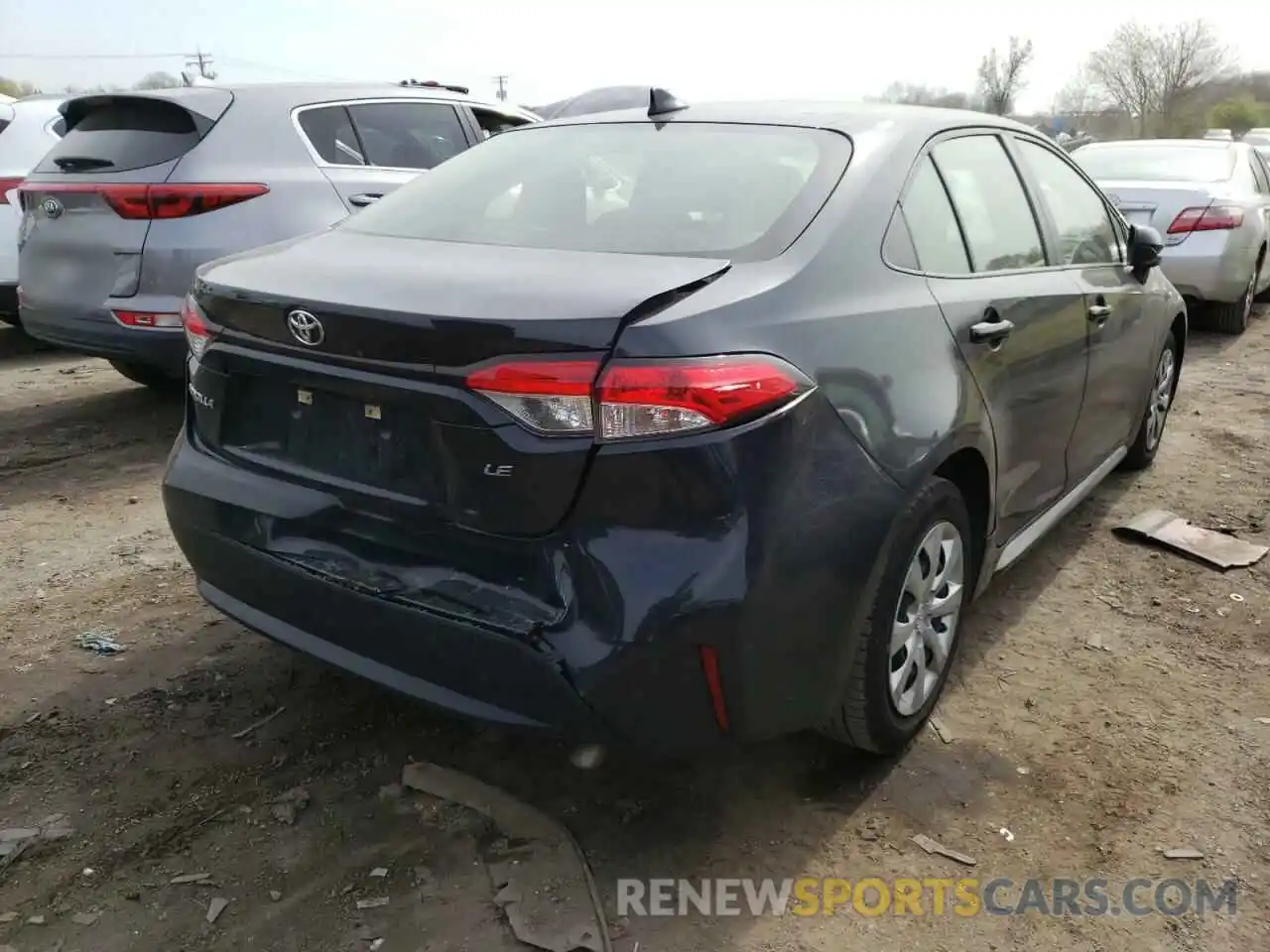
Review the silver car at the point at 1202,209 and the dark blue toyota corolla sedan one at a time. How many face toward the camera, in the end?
0

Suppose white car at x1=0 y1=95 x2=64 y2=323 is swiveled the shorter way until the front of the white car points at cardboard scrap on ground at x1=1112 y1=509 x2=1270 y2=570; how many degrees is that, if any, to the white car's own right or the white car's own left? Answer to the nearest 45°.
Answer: approximately 90° to the white car's own right

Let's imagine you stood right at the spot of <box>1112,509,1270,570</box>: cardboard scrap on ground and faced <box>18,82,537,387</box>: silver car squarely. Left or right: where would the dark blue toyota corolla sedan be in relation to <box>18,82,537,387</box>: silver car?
left

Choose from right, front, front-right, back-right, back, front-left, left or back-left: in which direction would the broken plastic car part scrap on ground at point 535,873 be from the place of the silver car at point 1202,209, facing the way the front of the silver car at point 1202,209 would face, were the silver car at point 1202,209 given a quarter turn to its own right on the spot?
right

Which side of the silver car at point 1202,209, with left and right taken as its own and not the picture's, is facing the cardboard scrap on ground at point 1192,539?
back

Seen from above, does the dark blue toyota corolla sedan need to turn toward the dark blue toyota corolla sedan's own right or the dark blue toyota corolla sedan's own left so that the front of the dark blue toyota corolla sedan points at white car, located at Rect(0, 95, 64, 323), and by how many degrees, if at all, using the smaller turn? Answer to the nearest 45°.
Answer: approximately 90° to the dark blue toyota corolla sedan's own left

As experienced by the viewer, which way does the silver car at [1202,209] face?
facing away from the viewer

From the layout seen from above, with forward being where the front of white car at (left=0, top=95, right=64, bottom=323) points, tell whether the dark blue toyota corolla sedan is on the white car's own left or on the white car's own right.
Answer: on the white car's own right

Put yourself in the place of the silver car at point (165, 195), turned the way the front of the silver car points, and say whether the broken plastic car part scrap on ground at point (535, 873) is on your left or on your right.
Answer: on your right

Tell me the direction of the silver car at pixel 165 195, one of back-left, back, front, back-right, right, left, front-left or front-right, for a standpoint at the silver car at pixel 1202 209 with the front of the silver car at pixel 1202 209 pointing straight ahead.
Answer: back-left

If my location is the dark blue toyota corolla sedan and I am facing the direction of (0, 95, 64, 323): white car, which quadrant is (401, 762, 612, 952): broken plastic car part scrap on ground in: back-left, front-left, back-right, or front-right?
back-left

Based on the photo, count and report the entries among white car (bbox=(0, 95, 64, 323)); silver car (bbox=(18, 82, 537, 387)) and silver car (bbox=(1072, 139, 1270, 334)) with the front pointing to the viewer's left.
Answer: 0
